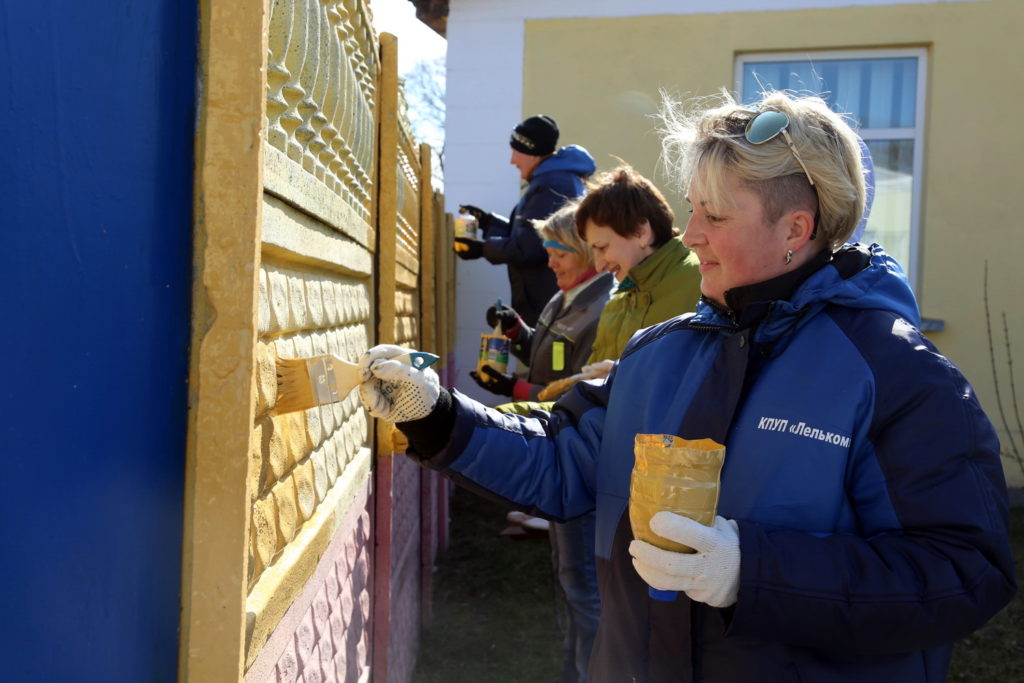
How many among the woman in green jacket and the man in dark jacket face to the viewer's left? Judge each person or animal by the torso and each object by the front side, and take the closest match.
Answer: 2

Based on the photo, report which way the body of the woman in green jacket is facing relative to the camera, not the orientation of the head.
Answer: to the viewer's left

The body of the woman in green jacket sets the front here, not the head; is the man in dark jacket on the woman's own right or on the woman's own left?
on the woman's own right

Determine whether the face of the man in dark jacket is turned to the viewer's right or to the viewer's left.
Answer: to the viewer's left

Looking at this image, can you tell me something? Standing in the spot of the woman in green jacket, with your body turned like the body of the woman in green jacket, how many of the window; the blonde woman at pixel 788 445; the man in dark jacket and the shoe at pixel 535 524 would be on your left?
1

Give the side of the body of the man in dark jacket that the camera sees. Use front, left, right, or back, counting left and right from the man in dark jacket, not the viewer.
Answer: left

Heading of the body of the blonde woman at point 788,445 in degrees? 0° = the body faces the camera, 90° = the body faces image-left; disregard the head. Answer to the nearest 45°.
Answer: approximately 45°

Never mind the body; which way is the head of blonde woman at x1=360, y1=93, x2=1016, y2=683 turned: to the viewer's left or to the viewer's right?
to the viewer's left

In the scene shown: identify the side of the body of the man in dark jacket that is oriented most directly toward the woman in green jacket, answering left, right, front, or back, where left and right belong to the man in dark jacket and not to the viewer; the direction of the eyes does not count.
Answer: left
